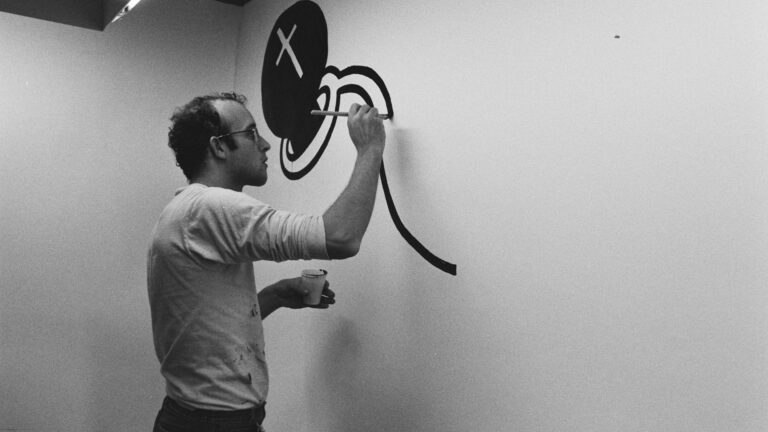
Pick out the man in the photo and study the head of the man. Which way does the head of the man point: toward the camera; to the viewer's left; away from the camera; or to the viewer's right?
to the viewer's right

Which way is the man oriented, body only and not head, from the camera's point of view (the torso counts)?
to the viewer's right
